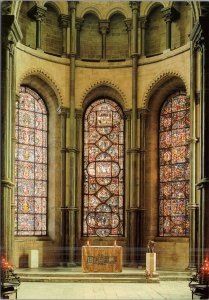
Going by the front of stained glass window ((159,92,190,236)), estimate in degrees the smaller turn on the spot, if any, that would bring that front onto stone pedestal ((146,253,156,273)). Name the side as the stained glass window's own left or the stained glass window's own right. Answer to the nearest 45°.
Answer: approximately 45° to the stained glass window's own left

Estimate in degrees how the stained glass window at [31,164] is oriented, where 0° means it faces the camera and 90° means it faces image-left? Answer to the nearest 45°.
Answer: approximately 315°

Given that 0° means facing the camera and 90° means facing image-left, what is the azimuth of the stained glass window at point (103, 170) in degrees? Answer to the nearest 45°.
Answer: approximately 0°

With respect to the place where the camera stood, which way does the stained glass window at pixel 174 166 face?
facing the viewer and to the left of the viewer

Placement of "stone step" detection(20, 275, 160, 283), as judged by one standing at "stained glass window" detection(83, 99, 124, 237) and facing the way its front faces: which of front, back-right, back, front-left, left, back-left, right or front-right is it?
front

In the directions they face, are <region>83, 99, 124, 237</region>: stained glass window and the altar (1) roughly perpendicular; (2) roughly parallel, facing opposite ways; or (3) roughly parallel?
roughly parallel

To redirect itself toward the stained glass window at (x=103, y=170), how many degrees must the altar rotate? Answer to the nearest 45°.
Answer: approximately 180°

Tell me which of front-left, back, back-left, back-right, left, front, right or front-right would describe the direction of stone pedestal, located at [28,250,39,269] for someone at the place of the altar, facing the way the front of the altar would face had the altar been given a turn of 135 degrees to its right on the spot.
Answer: front

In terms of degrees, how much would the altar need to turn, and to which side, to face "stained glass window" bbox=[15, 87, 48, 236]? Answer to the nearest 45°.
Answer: approximately 135° to its right

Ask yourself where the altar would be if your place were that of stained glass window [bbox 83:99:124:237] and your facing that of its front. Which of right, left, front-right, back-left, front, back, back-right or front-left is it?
front

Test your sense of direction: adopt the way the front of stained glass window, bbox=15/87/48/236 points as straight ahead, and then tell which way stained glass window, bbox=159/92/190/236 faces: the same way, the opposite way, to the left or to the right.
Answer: to the right

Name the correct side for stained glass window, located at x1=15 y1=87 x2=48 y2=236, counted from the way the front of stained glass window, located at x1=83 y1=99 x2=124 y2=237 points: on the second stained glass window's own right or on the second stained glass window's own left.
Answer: on the second stained glass window's own right

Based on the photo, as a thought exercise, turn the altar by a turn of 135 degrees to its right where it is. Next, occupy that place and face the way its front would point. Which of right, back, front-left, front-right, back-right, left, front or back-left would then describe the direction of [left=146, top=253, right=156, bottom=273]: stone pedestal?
back

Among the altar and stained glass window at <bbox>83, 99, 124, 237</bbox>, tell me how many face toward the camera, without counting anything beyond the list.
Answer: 2

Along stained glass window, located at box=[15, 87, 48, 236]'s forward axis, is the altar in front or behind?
in front

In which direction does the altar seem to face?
toward the camera
